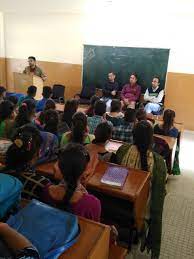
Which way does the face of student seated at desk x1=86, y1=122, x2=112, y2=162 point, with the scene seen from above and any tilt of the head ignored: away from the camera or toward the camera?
away from the camera

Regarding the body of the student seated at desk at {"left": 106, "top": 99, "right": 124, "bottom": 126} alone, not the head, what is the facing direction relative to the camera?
away from the camera

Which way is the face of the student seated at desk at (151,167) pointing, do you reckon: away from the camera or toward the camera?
away from the camera

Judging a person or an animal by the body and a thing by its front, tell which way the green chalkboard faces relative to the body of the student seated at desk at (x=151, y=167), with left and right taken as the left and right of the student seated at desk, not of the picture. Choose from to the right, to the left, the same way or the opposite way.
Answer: the opposite way

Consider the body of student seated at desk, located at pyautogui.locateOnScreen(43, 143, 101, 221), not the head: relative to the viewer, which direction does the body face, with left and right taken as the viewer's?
facing away from the viewer

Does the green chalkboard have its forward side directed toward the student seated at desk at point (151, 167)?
yes

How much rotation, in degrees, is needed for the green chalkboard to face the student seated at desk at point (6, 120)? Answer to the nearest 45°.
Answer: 0° — it already faces them

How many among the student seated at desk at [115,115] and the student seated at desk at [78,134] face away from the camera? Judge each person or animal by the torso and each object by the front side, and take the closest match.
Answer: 2

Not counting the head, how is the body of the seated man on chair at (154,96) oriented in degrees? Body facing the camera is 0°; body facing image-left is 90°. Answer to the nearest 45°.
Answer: approximately 45°

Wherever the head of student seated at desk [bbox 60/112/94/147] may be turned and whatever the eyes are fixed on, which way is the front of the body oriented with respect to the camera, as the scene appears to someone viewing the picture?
away from the camera

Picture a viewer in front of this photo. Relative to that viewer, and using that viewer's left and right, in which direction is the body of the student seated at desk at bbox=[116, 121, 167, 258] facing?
facing away from the viewer

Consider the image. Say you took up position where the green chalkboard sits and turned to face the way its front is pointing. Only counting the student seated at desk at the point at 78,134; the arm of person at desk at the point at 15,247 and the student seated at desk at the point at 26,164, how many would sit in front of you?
3

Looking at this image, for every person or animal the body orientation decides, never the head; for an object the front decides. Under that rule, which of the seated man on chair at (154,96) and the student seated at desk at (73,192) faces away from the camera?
the student seated at desk

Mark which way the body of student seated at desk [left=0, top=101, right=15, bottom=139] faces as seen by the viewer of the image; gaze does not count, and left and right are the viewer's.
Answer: facing away from the viewer and to the right of the viewer
